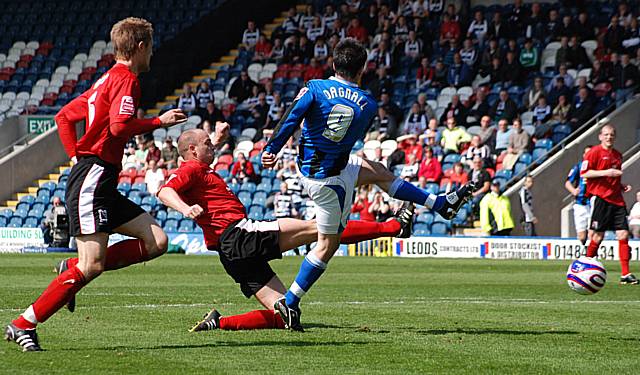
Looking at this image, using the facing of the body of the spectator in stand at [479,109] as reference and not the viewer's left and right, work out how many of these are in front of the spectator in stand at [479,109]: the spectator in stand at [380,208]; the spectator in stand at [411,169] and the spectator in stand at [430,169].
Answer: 3

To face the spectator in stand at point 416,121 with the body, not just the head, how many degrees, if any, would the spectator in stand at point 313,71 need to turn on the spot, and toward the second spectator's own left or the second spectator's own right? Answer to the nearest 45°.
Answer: approximately 45° to the second spectator's own left

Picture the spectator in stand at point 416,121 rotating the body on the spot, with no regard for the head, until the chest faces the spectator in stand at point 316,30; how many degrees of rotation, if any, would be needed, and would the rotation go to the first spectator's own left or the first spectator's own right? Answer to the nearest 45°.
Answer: approximately 135° to the first spectator's own right

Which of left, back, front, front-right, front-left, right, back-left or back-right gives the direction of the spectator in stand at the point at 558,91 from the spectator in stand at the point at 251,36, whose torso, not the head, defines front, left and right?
front-left

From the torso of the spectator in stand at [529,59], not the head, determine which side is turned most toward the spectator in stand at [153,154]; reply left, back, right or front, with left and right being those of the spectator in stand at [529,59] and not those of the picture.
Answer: right

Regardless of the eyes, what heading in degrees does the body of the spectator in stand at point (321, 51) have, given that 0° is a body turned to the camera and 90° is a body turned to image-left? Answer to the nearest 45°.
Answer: approximately 0°

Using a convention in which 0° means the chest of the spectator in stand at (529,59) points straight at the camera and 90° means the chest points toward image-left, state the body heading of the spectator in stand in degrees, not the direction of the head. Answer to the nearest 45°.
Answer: approximately 0°

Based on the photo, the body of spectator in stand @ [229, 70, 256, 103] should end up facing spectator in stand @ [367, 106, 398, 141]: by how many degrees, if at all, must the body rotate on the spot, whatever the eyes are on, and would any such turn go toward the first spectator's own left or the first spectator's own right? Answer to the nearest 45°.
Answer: approximately 45° to the first spectator's own left

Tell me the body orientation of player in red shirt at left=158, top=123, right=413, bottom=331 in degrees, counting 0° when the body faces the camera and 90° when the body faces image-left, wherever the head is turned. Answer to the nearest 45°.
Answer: approximately 270°

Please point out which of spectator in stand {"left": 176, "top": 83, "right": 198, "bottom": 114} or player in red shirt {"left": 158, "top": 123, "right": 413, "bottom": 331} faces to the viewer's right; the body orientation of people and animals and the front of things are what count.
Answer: the player in red shirt
